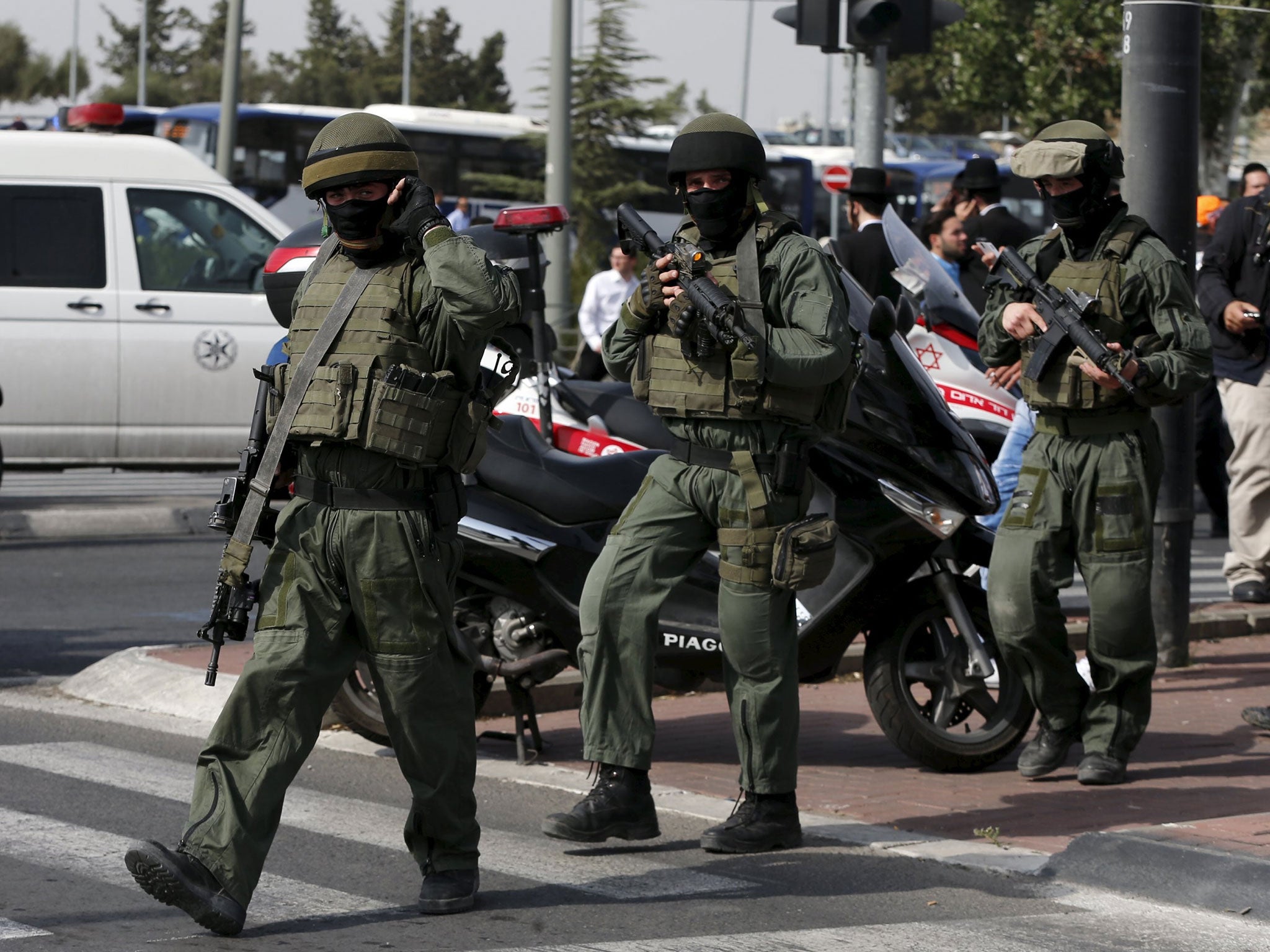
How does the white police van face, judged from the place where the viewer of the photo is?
facing to the right of the viewer

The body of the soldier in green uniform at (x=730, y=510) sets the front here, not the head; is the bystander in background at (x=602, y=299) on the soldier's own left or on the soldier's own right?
on the soldier's own right

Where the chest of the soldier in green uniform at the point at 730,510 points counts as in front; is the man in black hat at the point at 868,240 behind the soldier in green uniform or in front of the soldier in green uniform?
behind

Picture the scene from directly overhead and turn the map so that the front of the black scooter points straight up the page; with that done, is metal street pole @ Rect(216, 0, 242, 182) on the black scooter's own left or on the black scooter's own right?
on the black scooter's own left

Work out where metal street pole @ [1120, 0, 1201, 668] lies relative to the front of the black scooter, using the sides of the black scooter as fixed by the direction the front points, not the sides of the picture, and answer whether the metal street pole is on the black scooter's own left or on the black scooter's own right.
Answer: on the black scooter's own left

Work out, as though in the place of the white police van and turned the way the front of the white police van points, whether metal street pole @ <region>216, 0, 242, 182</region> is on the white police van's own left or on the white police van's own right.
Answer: on the white police van's own left

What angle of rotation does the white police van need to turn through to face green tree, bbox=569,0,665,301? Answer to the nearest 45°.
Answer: approximately 90° to its left

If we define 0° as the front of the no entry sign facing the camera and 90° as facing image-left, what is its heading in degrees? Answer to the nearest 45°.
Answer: approximately 0°

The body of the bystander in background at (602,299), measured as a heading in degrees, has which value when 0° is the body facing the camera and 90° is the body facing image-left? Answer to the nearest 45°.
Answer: approximately 315°

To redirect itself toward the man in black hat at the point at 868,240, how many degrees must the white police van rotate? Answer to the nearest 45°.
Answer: approximately 45° to its right

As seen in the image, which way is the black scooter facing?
to the viewer's right

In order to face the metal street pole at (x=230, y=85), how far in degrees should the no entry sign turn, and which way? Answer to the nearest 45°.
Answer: approximately 45° to its right
